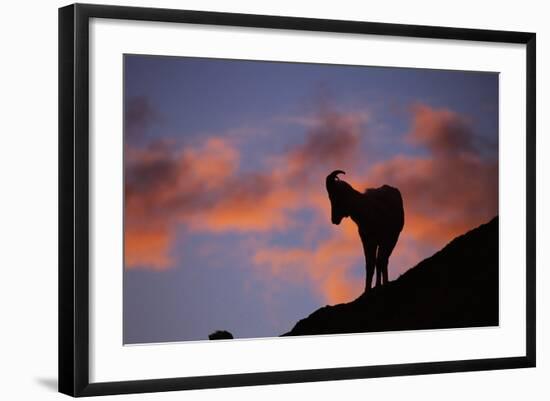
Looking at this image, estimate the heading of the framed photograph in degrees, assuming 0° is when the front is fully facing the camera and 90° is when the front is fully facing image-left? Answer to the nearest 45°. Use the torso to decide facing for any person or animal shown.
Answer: approximately 315°
